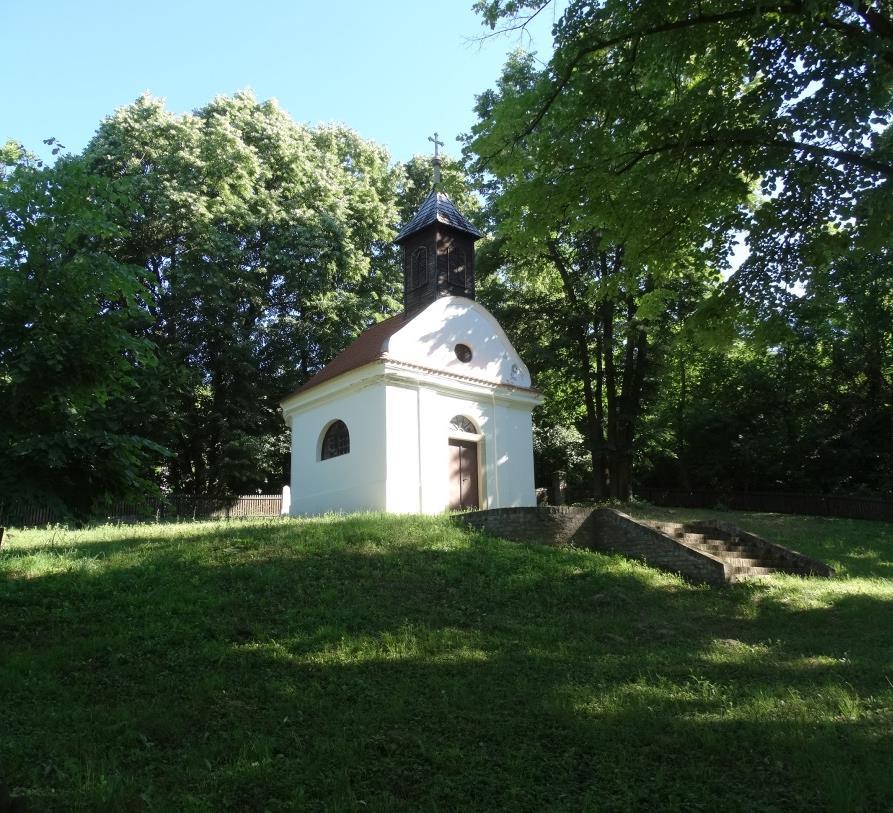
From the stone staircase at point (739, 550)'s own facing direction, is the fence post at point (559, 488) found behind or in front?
behind

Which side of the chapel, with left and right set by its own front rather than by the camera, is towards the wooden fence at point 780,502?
left

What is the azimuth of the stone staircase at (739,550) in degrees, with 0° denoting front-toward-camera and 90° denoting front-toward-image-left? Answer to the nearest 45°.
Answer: approximately 315°

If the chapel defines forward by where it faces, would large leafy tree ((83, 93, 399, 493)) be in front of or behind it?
behind

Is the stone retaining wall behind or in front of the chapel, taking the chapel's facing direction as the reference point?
in front

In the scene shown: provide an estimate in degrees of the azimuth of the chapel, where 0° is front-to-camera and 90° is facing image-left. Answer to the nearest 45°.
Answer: approximately 315°

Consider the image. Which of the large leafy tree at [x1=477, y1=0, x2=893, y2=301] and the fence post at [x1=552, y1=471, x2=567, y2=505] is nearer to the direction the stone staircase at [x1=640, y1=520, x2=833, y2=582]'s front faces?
the large leafy tree
